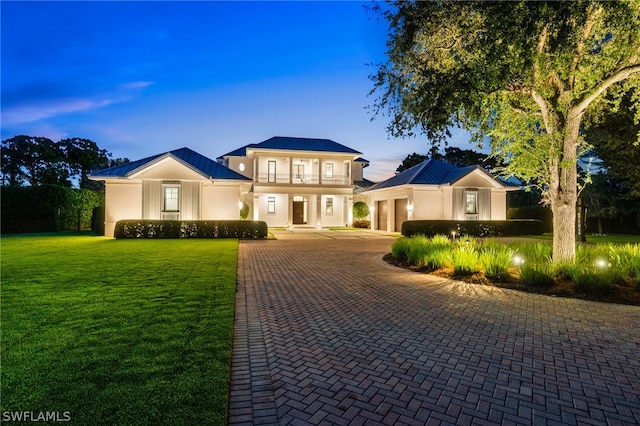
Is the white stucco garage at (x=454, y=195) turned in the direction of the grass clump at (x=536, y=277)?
yes

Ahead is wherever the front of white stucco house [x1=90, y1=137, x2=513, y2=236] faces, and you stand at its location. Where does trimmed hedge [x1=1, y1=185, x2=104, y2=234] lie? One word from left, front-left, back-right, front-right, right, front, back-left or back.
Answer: right

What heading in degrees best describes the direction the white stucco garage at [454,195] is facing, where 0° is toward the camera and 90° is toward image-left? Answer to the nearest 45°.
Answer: approximately 0°

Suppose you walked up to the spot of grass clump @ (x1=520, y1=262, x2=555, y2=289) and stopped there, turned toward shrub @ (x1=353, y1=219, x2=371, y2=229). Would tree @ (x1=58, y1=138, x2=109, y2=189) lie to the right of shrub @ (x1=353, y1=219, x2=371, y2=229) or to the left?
left

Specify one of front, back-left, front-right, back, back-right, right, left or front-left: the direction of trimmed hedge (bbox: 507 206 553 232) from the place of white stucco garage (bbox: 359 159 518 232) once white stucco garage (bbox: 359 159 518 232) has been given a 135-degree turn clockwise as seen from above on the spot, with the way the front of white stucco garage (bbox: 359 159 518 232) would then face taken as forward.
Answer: right
